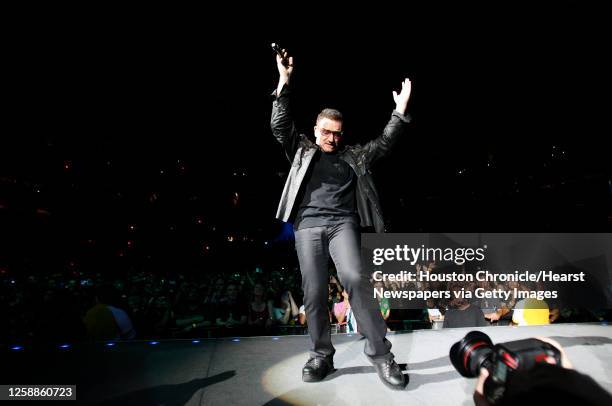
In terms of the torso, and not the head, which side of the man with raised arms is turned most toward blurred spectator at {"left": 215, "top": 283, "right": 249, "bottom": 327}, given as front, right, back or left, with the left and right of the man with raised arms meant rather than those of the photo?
back

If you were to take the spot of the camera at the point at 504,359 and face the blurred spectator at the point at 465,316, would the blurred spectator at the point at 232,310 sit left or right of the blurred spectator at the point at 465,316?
left

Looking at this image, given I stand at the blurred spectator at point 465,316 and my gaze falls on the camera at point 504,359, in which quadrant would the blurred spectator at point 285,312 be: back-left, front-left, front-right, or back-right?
back-right

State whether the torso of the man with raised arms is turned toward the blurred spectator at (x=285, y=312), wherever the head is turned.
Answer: no

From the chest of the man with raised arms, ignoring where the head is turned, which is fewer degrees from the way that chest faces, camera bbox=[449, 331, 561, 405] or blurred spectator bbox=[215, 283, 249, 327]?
the camera

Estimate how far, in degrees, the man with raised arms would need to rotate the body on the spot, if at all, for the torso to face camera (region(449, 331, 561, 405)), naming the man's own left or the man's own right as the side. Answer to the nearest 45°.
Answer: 0° — they already face it

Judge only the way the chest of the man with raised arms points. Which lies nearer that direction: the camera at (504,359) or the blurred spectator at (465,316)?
the camera

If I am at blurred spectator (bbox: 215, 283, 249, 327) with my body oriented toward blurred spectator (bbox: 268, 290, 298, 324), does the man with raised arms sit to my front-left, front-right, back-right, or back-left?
front-right

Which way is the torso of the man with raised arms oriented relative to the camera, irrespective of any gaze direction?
toward the camera

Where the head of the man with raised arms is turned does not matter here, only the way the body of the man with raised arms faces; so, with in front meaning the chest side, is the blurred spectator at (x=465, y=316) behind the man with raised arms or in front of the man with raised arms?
behind

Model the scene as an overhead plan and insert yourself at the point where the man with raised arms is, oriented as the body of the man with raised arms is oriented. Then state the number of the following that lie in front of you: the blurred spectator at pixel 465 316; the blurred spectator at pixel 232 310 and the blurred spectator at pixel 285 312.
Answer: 0
